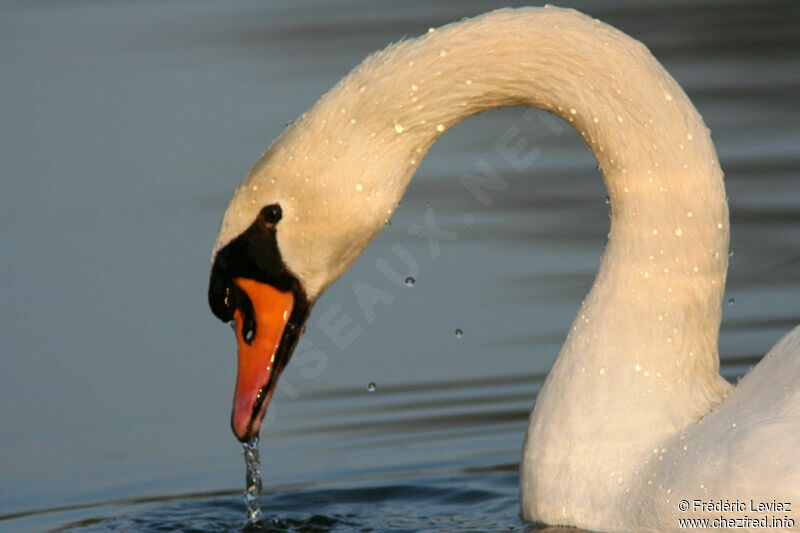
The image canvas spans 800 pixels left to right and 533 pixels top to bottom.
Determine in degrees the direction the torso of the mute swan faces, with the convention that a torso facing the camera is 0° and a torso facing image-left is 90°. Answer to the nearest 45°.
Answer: approximately 90°
